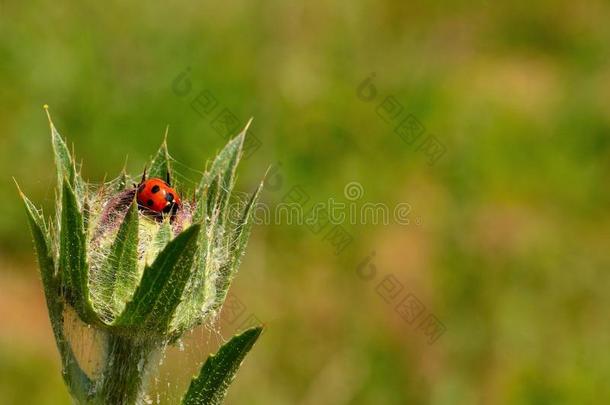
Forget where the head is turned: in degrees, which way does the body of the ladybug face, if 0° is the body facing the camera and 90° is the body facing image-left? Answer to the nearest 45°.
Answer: approximately 315°
